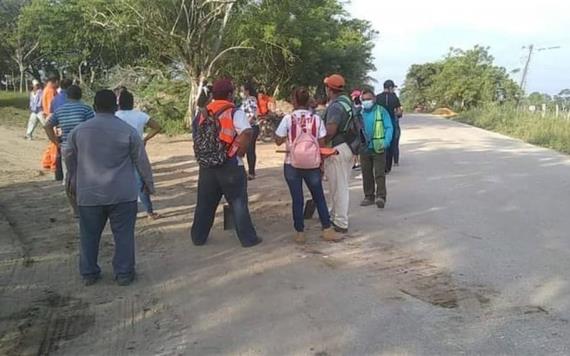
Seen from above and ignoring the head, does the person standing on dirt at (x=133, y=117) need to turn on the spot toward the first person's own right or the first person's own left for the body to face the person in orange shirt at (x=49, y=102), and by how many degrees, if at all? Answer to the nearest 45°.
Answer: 0° — they already face them

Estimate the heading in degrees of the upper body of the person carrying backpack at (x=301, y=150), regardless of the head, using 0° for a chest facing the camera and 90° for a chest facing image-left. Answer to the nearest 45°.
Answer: approximately 180°

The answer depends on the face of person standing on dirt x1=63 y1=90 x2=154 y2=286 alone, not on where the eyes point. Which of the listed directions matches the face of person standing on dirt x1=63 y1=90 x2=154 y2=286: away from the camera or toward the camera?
away from the camera

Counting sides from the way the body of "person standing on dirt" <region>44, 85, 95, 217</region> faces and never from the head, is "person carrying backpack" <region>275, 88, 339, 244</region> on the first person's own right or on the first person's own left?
on the first person's own right

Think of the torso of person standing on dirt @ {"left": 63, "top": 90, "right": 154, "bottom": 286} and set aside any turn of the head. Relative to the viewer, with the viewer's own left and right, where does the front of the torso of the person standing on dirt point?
facing away from the viewer

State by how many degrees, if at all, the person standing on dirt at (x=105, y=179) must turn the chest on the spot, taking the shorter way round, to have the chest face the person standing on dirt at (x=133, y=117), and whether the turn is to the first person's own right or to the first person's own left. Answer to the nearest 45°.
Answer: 0° — they already face them

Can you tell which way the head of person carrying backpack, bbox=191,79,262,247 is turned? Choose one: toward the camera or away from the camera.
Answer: away from the camera

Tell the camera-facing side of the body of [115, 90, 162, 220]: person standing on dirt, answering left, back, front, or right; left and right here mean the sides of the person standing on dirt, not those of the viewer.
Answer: back

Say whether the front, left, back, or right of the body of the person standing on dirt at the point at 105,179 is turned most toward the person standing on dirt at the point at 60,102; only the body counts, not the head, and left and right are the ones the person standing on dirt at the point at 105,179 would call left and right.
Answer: front

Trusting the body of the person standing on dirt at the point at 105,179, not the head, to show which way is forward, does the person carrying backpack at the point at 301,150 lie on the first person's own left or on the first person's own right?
on the first person's own right

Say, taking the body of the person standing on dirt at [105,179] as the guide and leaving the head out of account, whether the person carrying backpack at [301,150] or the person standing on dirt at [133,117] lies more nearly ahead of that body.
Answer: the person standing on dirt

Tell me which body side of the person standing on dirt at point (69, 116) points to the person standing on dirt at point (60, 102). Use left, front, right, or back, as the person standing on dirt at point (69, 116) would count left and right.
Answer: front

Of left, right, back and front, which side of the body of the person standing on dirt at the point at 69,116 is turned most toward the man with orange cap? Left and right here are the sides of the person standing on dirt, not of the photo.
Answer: right

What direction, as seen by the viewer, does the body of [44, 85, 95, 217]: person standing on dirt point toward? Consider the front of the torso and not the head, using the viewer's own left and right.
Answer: facing away from the viewer
